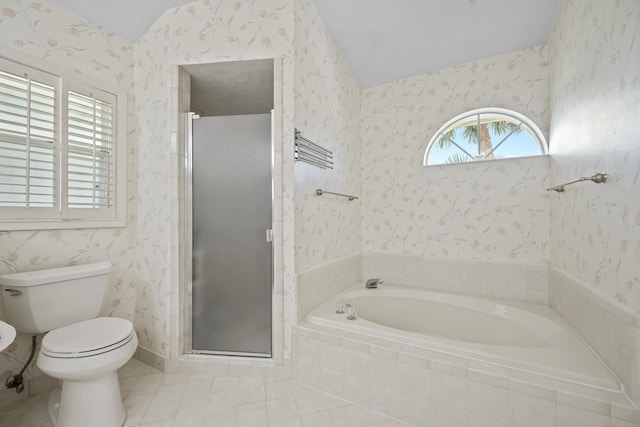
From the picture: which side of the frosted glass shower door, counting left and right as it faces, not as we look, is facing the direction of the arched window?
left

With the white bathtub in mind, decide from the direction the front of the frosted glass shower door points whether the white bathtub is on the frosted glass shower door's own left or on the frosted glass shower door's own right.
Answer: on the frosted glass shower door's own left

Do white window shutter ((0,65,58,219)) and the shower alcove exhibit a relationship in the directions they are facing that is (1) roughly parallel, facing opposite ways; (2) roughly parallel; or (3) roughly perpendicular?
roughly perpendicular

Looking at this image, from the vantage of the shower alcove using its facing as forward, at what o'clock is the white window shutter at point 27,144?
The white window shutter is roughly at 3 o'clock from the shower alcove.

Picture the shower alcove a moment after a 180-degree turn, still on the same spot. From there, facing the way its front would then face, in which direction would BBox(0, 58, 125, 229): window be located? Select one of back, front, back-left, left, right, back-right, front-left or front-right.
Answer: left

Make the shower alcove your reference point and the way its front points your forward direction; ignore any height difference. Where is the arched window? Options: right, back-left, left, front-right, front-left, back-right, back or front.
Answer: left

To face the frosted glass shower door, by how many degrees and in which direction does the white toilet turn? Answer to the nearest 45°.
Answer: approximately 45° to its left
